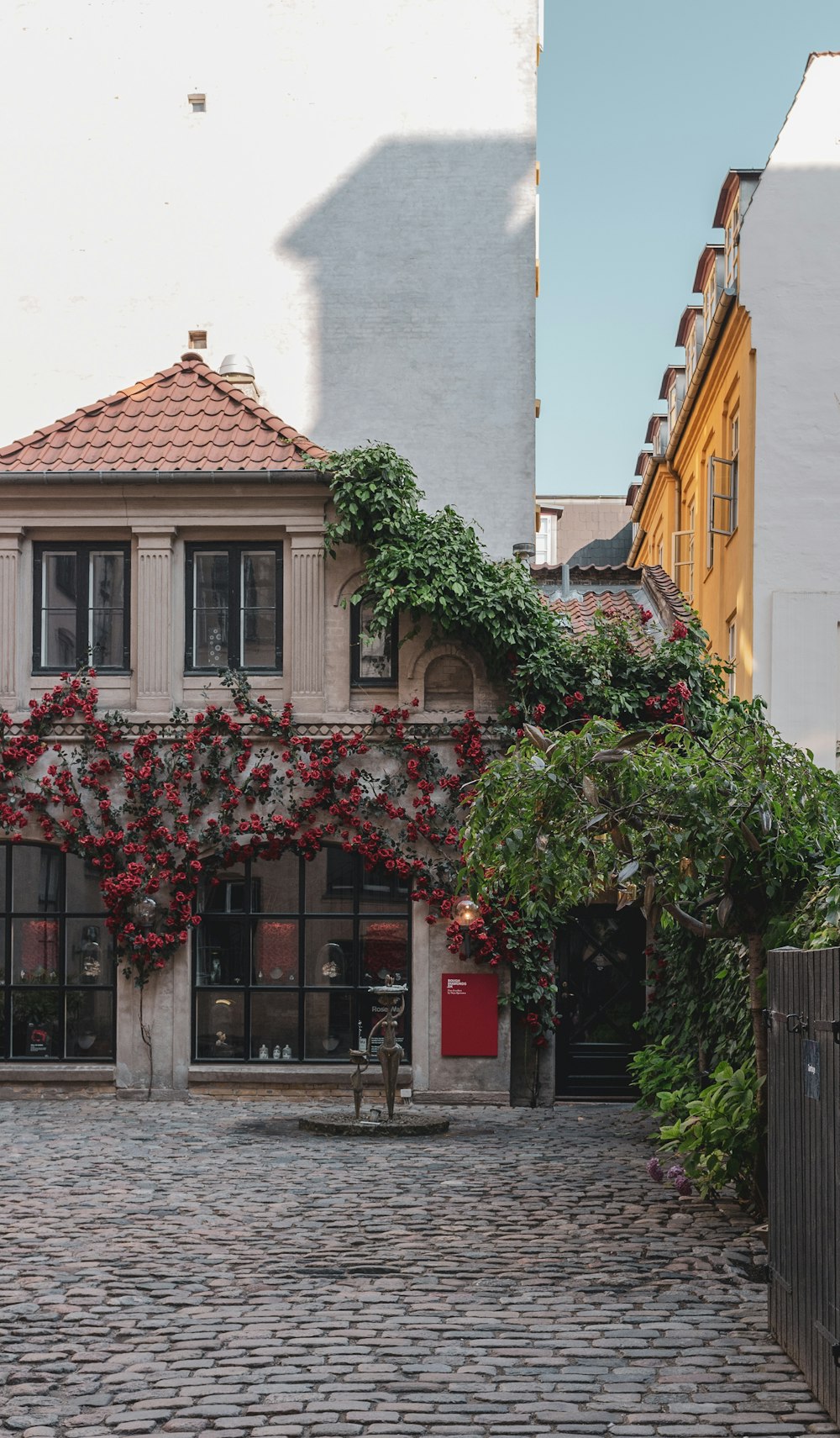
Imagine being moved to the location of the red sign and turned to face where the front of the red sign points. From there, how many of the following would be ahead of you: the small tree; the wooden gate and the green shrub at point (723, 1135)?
3

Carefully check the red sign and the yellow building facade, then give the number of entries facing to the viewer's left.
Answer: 1

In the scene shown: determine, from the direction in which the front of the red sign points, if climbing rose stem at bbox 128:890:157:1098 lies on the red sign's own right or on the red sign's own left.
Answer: on the red sign's own right

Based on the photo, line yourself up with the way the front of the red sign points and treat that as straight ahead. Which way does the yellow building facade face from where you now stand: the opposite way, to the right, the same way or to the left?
to the right

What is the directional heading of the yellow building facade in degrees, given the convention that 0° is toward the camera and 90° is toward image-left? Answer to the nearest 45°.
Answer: approximately 90°

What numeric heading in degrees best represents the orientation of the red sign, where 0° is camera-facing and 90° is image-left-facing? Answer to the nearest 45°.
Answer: approximately 0°

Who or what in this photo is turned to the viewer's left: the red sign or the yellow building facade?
the yellow building facade

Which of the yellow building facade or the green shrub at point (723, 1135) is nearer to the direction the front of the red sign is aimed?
the green shrub

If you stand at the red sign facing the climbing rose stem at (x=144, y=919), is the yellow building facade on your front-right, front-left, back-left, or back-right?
back-right

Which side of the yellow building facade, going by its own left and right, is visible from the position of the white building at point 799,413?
left
